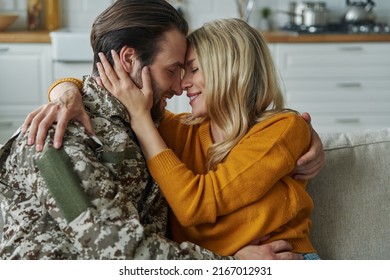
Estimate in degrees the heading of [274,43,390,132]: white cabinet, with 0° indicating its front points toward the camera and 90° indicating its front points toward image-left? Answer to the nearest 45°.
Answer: approximately 0°

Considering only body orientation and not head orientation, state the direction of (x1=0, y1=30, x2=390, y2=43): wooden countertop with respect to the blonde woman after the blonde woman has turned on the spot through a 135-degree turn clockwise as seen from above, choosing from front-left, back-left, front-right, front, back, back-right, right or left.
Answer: front

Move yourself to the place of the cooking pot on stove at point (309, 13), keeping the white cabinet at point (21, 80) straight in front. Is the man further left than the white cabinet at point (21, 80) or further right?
left

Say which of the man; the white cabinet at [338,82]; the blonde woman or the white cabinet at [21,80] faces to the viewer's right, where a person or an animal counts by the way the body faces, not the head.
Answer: the man

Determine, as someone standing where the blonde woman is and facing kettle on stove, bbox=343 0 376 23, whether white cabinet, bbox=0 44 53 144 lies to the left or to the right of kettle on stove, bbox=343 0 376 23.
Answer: left

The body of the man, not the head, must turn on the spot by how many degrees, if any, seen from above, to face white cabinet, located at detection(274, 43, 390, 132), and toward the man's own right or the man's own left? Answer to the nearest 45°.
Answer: approximately 45° to the man's own left

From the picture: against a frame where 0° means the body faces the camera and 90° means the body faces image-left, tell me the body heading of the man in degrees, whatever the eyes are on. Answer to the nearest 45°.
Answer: approximately 270°

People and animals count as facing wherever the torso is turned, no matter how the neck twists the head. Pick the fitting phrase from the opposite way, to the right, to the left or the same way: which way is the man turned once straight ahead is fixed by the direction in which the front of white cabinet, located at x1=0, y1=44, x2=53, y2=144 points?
to the left

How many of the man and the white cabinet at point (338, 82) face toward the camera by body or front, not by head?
1

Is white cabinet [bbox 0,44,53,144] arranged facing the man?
yes

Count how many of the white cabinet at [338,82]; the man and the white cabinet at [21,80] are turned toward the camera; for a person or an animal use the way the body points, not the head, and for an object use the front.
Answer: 2
